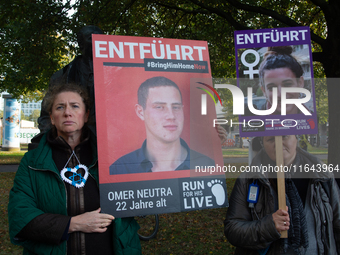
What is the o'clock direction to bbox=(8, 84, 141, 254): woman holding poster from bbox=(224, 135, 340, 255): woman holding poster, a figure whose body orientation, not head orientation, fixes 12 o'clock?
bbox=(8, 84, 141, 254): woman holding poster is roughly at 2 o'clock from bbox=(224, 135, 340, 255): woman holding poster.

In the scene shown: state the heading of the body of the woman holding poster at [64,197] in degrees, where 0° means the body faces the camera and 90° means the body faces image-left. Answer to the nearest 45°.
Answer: approximately 0°

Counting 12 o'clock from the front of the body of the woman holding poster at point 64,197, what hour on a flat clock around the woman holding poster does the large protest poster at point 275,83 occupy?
The large protest poster is roughly at 9 o'clock from the woman holding poster.

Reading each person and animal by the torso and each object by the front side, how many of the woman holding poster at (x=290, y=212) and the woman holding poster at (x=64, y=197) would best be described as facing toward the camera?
2

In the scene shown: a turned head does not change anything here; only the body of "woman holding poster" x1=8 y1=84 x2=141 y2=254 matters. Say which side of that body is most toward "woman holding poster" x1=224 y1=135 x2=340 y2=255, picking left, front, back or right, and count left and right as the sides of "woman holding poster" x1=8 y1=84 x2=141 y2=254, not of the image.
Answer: left

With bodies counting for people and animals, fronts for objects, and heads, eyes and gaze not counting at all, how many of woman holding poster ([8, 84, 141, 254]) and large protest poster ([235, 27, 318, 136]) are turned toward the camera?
2
